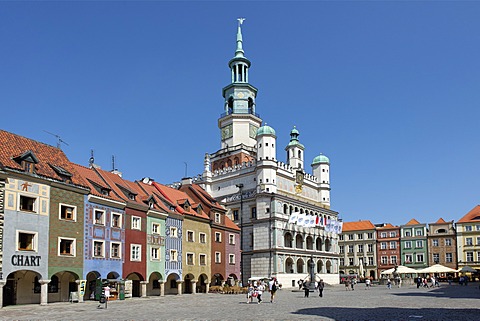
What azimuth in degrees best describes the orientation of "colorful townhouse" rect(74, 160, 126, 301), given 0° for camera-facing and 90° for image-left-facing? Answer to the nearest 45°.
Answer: approximately 315°

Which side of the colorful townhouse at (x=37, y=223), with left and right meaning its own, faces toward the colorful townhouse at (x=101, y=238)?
left

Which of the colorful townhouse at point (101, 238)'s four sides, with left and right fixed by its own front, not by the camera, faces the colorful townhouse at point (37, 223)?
right

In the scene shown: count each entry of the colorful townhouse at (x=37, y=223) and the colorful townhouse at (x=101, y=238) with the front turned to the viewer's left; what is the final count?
0

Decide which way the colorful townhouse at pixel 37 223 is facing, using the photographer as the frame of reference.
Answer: facing the viewer and to the right of the viewer
